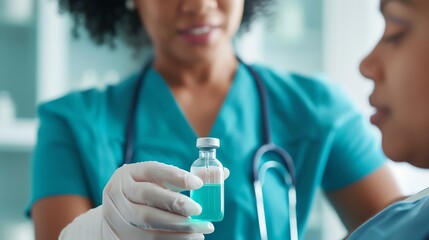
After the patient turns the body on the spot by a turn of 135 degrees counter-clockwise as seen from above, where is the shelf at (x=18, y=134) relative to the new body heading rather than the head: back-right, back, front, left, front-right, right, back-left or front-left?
back

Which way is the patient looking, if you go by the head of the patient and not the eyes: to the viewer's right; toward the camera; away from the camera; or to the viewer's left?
to the viewer's left

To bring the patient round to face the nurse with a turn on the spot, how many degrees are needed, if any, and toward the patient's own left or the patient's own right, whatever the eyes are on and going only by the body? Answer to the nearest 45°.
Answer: approximately 45° to the patient's own right

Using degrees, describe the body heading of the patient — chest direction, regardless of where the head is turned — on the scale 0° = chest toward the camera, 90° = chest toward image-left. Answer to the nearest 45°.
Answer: approximately 90°

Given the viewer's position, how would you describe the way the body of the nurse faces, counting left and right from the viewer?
facing the viewer

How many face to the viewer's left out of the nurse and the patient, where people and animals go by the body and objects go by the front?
1

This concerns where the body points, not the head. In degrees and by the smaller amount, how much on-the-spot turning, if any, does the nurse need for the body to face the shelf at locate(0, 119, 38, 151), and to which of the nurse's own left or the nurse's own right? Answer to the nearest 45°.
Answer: approximately 135° to the nurse's own right

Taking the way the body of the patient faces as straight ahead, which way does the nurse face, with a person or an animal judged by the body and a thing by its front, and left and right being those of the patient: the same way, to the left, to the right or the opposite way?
to the left

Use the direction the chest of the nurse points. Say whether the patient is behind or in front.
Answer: in front
